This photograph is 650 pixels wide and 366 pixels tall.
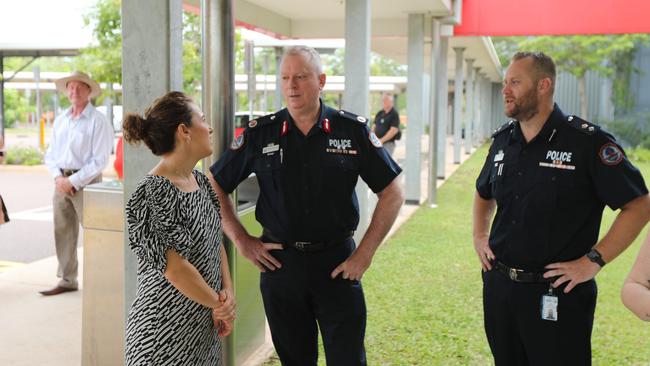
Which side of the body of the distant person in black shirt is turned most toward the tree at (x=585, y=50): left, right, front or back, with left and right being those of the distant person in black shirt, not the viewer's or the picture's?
back

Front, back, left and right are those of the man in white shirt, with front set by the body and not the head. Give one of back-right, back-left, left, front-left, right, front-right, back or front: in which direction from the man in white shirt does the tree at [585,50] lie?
back

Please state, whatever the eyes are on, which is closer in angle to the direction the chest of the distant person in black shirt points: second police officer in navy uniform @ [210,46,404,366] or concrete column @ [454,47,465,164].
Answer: the second police officer in navy uniform

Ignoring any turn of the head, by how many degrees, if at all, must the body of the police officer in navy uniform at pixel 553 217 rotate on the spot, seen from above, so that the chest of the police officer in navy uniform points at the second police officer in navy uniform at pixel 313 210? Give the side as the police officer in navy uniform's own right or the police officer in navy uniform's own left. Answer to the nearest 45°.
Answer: approximately 45° to the police officer in navy uniform's own right

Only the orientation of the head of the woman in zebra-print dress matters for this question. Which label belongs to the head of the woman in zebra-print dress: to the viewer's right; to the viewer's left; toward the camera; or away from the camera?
to the viewer's right

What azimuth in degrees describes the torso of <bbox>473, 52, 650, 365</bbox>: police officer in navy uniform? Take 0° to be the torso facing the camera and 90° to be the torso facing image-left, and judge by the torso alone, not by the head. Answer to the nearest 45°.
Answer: approximately 45°

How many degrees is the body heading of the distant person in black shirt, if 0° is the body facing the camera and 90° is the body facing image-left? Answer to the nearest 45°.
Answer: approximately 45°

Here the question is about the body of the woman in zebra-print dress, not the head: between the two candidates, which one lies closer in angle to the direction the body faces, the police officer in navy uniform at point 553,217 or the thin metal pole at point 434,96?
the police officer in navy uniform

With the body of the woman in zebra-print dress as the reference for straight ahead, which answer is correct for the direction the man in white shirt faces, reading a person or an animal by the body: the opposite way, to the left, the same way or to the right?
to the right

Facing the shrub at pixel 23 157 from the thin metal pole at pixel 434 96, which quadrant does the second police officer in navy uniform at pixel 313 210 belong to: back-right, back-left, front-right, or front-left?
back-left

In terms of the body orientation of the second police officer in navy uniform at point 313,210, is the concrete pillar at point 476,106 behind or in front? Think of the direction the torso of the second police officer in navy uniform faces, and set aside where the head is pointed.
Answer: behind

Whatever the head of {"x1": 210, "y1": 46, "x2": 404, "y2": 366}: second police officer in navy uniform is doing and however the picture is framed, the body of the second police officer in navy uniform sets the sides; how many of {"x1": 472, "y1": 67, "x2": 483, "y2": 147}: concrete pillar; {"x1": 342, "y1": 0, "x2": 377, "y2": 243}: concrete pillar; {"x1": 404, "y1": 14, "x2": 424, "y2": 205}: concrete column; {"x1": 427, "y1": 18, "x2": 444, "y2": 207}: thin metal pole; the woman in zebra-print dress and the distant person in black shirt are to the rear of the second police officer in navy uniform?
5
